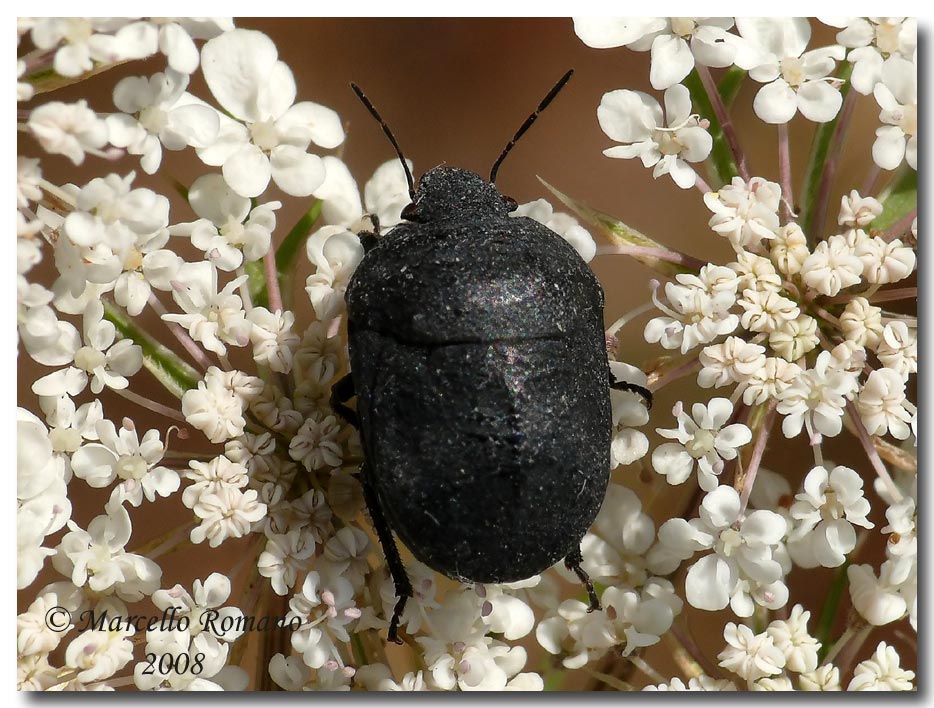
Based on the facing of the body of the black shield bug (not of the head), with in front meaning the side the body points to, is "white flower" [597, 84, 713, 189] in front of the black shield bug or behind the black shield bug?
in front

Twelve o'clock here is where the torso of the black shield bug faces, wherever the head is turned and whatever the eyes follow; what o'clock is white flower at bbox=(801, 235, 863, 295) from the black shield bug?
The white flower is roughly at 2 o'clock from the black shield bug.

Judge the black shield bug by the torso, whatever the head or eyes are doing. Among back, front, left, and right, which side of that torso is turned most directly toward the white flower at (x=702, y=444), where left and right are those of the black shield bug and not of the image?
right

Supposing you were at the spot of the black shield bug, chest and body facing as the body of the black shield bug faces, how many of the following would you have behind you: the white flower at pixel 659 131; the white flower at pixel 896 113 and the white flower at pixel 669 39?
0

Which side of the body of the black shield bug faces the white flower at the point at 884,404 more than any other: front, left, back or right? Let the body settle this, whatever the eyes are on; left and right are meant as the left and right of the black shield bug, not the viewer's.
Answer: right

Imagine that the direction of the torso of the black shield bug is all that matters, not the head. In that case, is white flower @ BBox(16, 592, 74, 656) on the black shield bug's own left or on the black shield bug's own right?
on the black shield bug's own left

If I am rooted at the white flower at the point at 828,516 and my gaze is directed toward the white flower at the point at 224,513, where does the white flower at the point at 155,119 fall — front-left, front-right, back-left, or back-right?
front-right

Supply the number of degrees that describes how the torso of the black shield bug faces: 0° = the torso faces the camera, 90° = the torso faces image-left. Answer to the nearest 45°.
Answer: approximately 180°

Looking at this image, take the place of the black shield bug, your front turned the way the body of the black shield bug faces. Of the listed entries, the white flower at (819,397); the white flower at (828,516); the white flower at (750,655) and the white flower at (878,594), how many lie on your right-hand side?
4

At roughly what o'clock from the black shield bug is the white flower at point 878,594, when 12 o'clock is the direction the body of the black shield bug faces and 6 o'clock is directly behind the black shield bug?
The white flower is roughly at 3 o'clock from the black shield bug.

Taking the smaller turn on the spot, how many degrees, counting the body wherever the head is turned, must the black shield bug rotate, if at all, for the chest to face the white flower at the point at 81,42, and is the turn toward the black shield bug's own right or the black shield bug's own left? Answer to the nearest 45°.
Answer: approximately 90° to the black shield bug's own left

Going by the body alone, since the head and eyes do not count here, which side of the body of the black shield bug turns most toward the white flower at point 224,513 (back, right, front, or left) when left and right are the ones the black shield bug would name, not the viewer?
left

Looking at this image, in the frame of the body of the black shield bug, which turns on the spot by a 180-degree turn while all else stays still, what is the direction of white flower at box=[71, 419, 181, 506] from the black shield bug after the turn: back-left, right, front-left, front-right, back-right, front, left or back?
right

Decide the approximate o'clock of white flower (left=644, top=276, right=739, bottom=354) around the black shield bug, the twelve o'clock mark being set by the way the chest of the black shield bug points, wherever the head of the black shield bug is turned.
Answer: The white flower is roughly at 2 o'clock from the black shield bug.

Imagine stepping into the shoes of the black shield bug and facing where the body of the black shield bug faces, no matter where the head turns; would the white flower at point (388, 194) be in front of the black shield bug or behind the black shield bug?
in front
